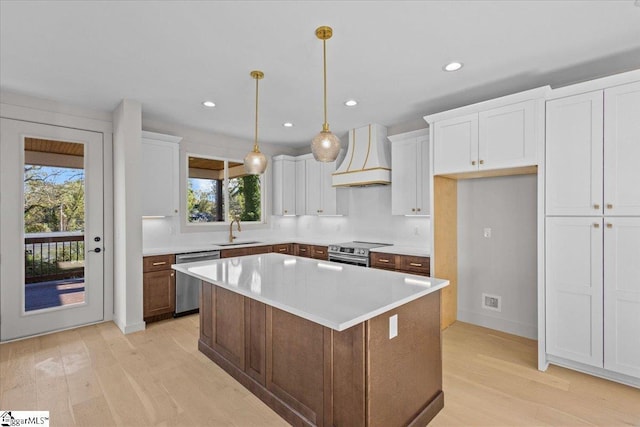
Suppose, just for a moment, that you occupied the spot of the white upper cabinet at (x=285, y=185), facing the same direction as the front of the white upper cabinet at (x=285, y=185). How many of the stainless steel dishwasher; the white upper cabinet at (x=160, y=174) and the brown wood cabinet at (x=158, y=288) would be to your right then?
3

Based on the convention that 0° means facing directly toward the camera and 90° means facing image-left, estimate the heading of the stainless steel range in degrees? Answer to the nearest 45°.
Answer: approximately 45°

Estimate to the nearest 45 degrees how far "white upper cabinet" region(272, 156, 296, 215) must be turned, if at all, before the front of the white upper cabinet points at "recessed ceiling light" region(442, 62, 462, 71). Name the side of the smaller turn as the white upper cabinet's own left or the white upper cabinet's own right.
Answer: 0° — it already faces it

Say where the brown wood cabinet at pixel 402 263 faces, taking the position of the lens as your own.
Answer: facing the viewer and to the left of the viewer

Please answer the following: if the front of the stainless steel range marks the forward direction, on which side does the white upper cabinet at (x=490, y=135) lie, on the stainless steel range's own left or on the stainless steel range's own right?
on the stainless steel range's own left

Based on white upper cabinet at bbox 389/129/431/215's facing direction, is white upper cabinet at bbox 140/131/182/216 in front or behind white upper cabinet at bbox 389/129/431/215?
in front

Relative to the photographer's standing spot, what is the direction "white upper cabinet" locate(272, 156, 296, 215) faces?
facing the viewer and to the right of the viewer

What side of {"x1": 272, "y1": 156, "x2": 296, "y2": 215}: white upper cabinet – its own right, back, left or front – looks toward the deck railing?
right

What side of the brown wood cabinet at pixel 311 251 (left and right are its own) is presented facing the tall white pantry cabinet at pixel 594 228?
left
